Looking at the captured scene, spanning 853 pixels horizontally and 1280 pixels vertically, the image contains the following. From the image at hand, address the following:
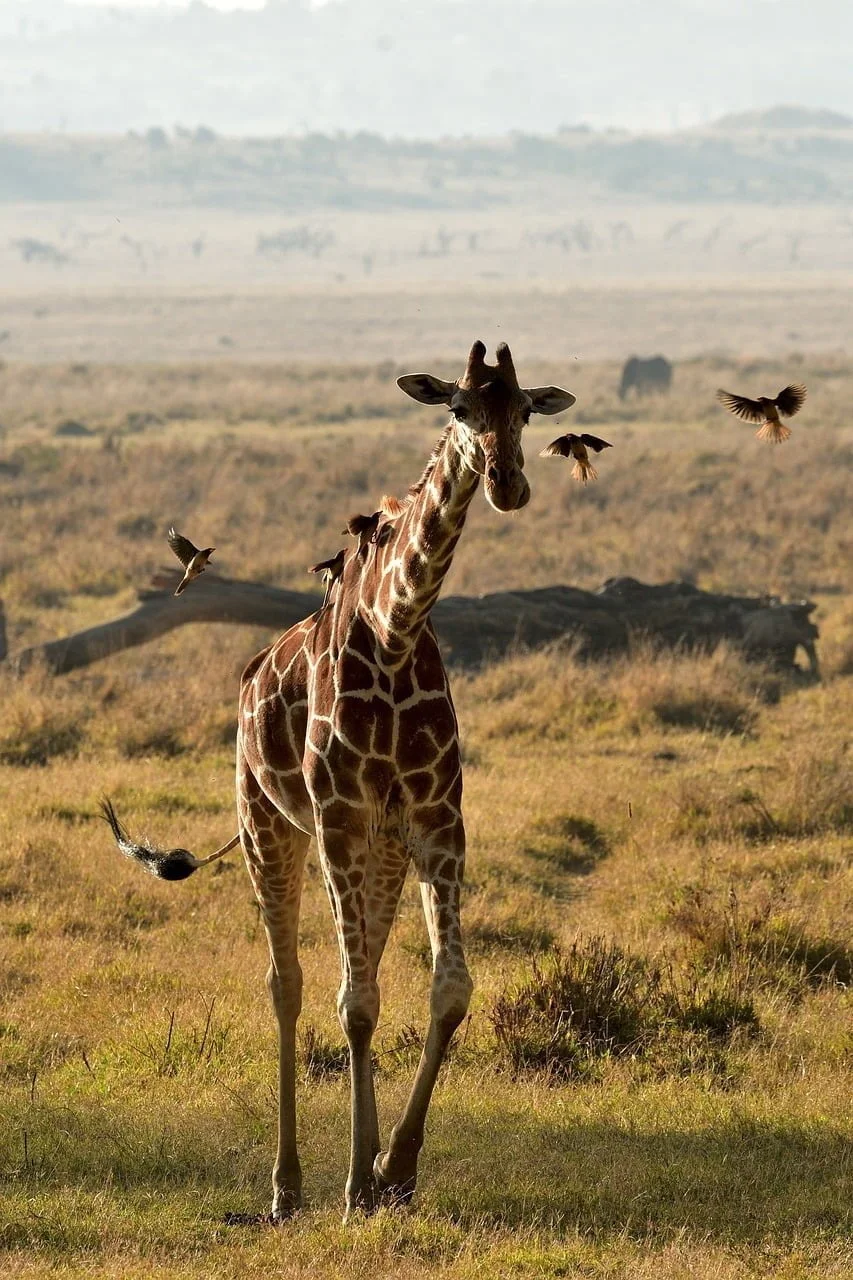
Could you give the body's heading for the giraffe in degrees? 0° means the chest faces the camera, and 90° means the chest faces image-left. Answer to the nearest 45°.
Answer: approximately 315°

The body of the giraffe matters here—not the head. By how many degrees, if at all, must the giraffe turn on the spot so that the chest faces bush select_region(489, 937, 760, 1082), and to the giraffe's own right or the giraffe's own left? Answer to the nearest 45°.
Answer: approximately 90° to the giraffe's own left

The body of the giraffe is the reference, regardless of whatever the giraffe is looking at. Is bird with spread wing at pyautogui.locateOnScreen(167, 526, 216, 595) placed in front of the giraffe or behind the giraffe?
behind

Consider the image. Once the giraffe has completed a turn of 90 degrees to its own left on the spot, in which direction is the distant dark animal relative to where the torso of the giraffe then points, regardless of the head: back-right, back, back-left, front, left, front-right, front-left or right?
front-left
